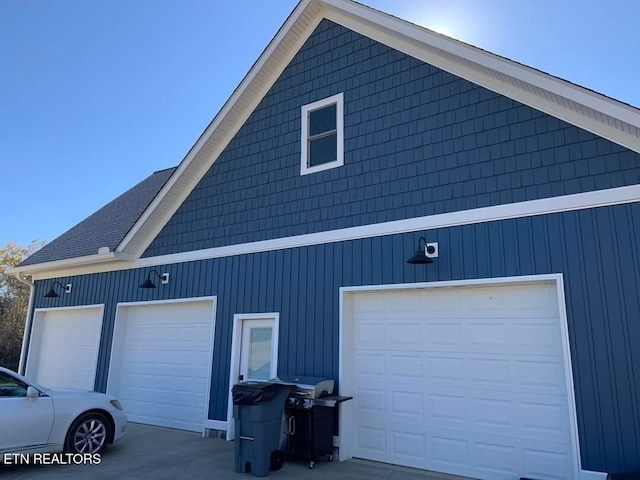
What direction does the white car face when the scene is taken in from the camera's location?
facing to the right of the viewer

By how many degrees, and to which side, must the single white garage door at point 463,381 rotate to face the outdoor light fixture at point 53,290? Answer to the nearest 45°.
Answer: approximately 90° to its right

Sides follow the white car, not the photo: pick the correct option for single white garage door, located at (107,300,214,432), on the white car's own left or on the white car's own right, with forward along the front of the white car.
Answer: on the white car's own left

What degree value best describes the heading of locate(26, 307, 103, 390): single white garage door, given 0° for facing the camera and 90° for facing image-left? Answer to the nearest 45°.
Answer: approximately 45°

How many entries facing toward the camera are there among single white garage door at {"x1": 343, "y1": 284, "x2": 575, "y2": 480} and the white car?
1

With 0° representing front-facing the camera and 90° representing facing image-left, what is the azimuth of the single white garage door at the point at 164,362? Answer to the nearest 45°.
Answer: approximately 45°

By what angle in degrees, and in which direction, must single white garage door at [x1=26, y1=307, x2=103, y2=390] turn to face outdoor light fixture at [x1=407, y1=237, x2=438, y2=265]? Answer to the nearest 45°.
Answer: approximately 90° to its left

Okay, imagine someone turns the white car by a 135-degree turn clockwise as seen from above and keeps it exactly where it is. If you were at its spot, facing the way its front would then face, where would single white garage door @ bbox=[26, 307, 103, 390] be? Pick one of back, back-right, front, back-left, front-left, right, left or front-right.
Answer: back-right

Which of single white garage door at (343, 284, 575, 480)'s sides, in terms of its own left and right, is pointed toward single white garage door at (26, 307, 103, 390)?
right

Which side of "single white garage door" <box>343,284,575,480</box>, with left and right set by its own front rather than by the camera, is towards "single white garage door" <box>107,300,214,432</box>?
right

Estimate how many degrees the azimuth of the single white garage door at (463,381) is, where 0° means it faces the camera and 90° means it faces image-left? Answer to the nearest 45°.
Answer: approximately 0°

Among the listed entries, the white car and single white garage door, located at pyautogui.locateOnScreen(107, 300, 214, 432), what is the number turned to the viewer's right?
1
